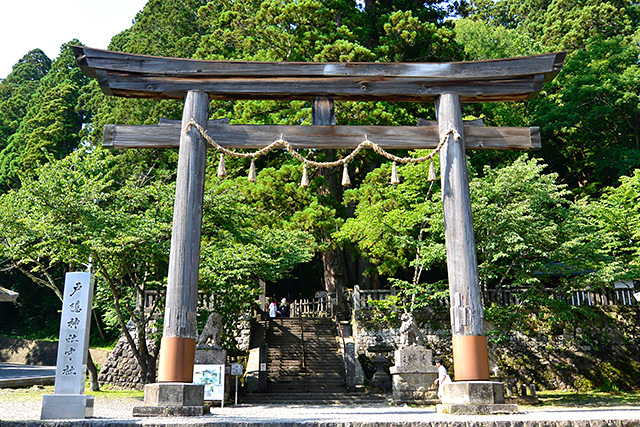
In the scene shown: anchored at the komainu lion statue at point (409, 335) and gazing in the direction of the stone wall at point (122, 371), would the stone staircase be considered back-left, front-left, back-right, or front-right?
front-right

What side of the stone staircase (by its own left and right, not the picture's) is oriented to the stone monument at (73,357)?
front

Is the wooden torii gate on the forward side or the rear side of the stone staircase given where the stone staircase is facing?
on the forward side

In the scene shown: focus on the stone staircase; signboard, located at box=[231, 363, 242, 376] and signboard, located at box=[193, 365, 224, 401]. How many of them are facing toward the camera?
3

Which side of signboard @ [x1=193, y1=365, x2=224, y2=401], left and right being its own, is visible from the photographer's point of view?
front

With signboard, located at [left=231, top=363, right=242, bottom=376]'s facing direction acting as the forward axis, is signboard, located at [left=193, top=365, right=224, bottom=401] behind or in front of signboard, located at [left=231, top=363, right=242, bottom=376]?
in front

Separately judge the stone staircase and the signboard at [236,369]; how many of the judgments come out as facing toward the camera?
2

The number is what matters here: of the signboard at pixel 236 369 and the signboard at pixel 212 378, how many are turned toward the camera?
2

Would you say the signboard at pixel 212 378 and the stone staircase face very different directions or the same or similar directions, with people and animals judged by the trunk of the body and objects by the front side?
same or similar directions

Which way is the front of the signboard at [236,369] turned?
toward the camera

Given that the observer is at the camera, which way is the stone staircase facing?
facing the viewer
